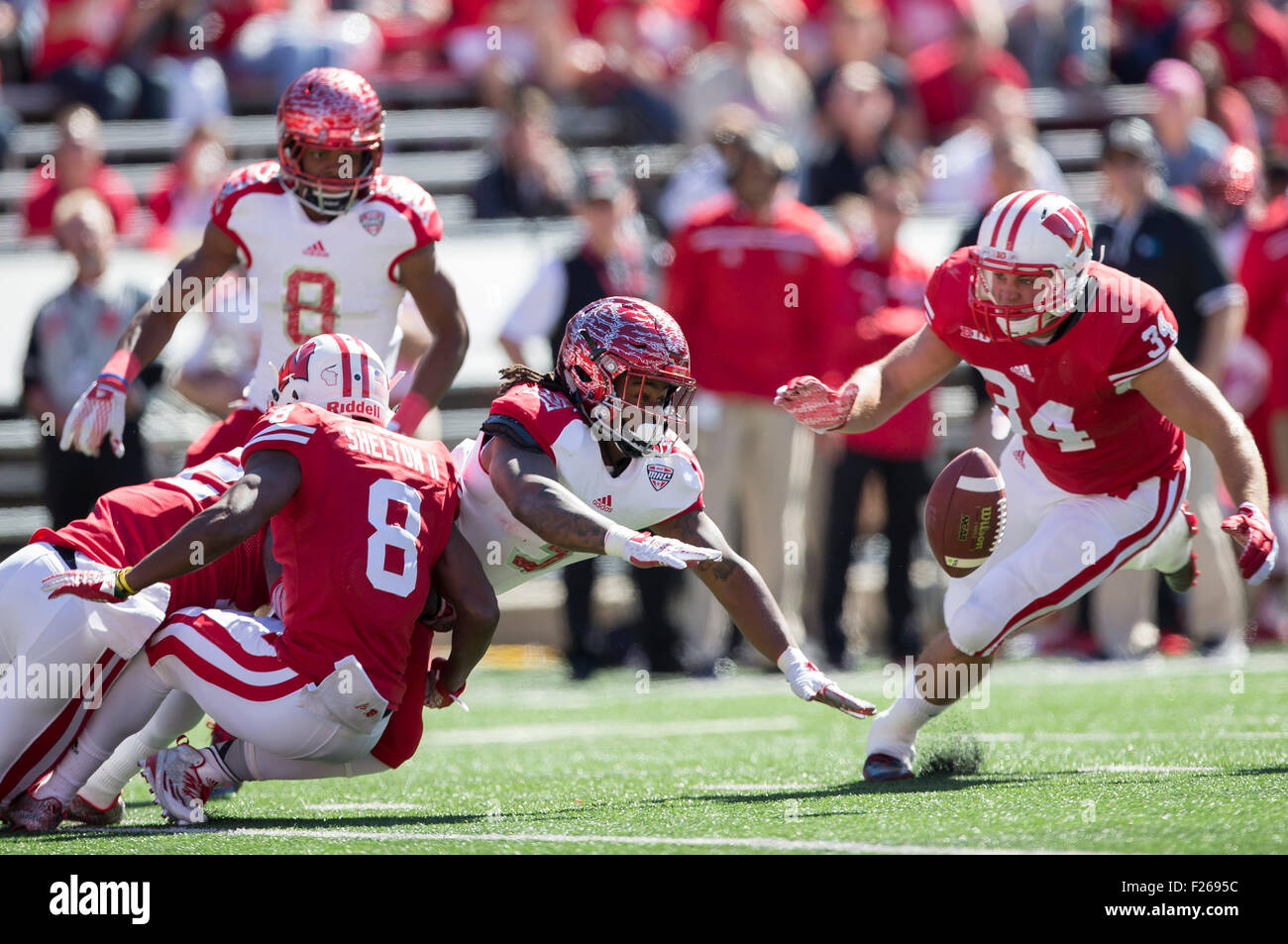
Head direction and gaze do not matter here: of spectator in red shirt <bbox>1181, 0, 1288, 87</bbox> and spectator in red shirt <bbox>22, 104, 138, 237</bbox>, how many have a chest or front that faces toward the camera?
2

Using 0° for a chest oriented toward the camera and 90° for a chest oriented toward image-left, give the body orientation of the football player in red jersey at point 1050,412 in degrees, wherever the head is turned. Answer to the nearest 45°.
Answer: approximately 45°

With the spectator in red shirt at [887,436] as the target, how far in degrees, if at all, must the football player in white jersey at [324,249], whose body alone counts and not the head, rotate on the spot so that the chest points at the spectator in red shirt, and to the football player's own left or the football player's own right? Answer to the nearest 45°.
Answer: approximately 135° to the football player's own left

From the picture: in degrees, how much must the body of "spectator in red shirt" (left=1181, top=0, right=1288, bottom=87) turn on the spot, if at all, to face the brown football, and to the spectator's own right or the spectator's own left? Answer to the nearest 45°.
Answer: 0° — they already face it

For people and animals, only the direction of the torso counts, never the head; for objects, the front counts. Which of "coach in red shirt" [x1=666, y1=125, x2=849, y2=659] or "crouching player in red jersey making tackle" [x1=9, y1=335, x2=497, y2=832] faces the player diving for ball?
the coach in red shirt

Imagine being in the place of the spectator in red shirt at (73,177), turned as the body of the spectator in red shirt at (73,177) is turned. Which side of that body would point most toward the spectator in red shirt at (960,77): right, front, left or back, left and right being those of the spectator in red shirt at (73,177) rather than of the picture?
left

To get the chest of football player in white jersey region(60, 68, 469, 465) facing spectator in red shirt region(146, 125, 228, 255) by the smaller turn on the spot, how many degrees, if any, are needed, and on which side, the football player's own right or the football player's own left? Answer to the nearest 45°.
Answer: approximately 180°

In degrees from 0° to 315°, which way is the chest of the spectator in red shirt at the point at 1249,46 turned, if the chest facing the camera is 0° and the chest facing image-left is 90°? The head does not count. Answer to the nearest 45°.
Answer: approximately 0°
